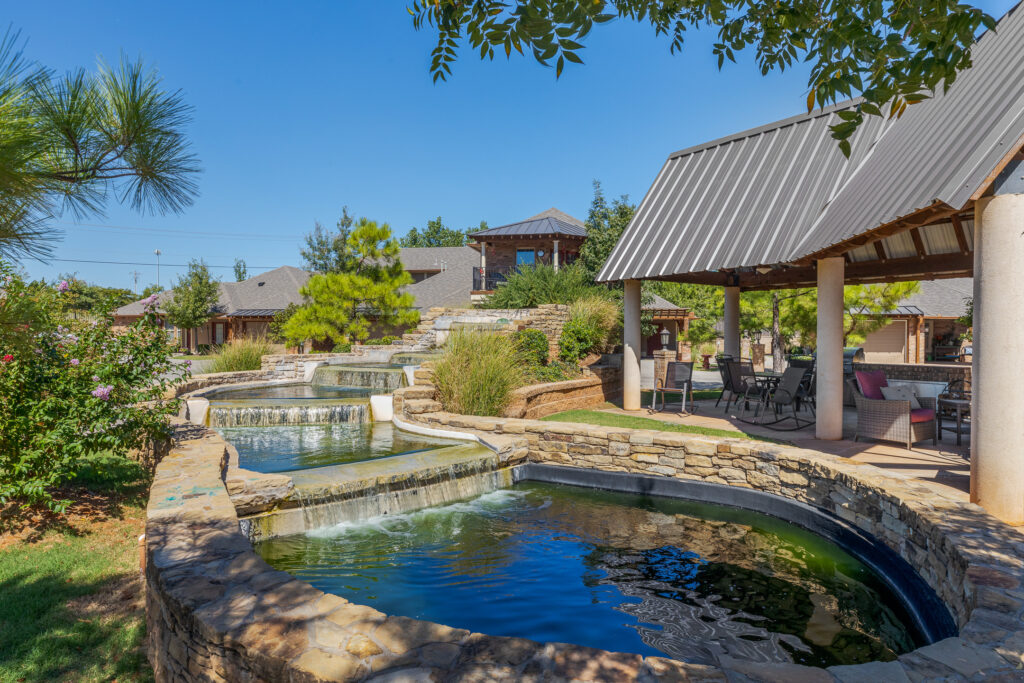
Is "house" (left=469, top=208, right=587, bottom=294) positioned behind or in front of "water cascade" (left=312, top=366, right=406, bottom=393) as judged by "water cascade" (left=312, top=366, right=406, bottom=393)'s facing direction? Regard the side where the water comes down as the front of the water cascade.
behind

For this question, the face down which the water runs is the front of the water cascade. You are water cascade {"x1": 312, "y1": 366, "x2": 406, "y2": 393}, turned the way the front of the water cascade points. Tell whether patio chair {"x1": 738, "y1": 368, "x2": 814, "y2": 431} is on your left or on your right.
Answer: on your left

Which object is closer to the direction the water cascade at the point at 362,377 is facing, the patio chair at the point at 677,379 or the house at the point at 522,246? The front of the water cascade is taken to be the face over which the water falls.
the patio chair

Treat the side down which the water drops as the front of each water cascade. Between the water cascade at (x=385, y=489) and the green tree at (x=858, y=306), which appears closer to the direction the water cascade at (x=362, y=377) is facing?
the water cascade

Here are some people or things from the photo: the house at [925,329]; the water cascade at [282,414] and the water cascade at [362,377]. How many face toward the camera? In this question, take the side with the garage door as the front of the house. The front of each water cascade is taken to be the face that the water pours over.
3

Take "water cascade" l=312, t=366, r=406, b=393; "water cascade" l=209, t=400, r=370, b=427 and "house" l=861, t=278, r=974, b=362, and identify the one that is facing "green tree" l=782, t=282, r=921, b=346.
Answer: the house

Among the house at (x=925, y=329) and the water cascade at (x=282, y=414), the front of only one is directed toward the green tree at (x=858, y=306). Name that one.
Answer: the house

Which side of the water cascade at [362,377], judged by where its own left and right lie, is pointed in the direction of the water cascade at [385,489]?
front

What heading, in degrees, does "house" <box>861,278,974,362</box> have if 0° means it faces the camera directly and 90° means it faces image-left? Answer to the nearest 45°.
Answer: approximately 0°

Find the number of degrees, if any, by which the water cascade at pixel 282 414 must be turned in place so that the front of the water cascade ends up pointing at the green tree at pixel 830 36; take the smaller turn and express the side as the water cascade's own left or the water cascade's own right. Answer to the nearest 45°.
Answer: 0° — it already faces it

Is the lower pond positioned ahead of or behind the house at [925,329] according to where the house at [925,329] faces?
ahead

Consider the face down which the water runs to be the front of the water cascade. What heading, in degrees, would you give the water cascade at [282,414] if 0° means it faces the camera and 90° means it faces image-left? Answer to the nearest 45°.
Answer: approximately 0°

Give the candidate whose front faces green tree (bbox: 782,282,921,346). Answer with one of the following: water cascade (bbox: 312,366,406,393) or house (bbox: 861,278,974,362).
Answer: the house

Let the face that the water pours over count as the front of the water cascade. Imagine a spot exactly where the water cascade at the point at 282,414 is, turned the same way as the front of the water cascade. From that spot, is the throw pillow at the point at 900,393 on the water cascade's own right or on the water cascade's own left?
on the water cascade's own left
